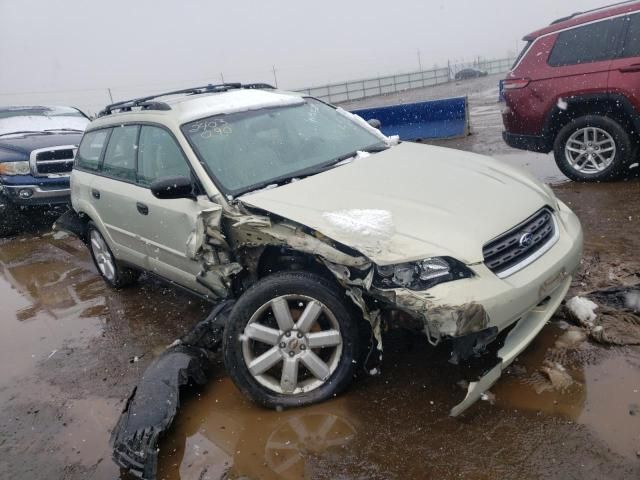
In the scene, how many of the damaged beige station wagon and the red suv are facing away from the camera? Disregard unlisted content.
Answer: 0

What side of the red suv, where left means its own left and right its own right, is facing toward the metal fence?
left

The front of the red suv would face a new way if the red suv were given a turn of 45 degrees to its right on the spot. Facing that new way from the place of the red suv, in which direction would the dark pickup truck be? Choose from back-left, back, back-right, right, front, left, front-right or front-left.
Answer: back-right

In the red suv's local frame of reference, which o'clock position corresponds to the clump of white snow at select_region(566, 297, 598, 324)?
The clump of white snow is roughly at 3 o'clock from the red suv.

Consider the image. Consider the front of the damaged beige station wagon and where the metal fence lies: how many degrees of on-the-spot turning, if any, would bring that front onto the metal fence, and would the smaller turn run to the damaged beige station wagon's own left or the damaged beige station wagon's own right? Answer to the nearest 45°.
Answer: approximately 135° to the damaged beige station wagon's own left

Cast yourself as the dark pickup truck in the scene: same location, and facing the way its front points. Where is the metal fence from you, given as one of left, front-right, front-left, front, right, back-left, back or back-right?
left

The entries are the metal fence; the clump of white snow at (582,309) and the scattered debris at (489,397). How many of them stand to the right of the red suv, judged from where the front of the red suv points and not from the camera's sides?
2

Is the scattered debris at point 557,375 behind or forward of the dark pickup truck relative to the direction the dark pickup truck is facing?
forward

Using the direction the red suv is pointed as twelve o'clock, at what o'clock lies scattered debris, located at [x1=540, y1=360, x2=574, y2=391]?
The scattered debris is roughly at 3 o'clock from the red suv.

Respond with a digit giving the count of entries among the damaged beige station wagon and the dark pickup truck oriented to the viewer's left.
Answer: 0

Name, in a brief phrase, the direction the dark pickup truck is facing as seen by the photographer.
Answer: facing the viewer and to the right of the viewer

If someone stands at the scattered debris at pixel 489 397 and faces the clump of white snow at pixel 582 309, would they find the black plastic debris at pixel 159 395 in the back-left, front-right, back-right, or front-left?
back-left

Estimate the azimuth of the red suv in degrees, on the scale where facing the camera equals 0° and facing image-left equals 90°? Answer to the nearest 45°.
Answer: approximately 270°
